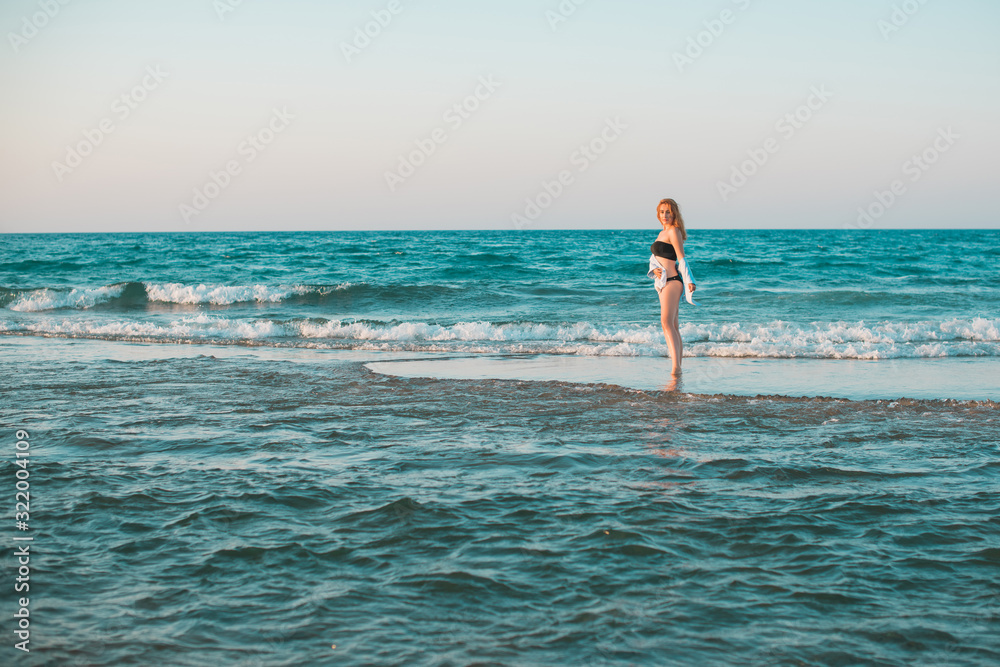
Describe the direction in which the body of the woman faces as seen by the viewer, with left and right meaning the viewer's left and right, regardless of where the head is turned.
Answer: facing the viewer and to the left of the viewer
